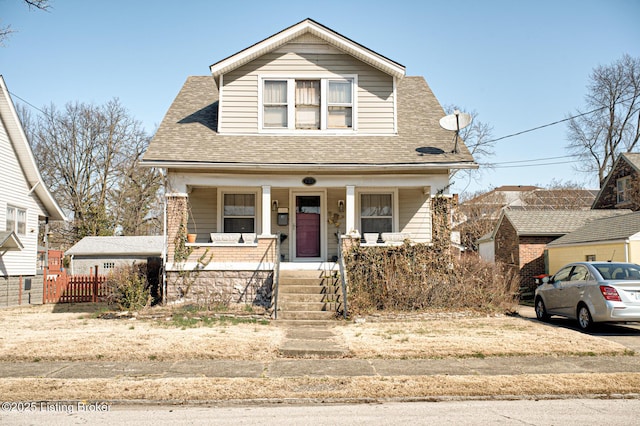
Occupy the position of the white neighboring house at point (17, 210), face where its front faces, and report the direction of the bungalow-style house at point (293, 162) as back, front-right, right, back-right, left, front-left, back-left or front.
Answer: front-left

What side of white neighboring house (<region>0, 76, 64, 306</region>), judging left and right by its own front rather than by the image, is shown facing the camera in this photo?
front

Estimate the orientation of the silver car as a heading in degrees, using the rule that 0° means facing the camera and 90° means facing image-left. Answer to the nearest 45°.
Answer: approximately 135°

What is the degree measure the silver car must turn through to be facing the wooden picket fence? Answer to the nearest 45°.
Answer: approximately 45° to its left

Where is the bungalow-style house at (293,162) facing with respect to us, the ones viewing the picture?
facing the viewer

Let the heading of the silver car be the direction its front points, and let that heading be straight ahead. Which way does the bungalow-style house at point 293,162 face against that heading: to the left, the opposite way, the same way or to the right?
the opposite way

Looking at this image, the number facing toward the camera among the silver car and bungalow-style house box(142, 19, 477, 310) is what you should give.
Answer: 1

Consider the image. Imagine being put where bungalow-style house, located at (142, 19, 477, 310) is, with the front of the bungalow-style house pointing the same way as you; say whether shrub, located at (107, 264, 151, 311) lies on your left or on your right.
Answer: on your right

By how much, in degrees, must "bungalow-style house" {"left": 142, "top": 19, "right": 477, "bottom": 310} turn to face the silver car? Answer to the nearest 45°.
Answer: approximately 45° to its left
